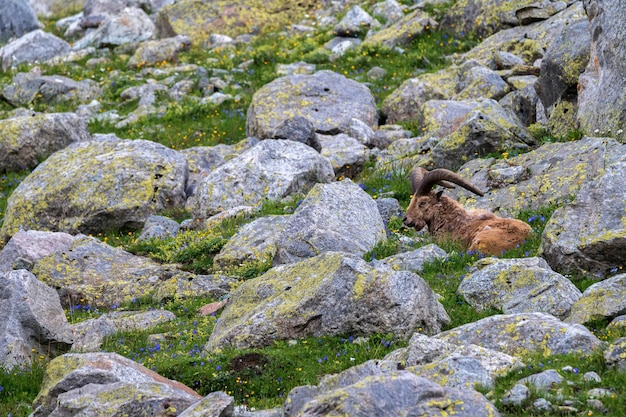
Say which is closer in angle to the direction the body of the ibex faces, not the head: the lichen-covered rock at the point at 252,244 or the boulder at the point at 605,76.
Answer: the lichen-covered rock

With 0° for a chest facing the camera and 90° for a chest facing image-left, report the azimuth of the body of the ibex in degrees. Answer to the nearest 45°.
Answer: approximately 90°

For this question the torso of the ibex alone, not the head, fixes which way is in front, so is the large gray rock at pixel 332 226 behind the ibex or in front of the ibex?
in front

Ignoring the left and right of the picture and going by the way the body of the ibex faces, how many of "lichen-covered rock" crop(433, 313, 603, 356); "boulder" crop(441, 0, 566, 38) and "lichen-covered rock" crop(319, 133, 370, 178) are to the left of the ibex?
1

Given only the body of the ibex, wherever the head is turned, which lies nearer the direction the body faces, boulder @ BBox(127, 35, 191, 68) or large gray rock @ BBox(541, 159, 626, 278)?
the boulder

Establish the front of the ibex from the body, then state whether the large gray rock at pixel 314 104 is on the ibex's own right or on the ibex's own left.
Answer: on the ibex's own right

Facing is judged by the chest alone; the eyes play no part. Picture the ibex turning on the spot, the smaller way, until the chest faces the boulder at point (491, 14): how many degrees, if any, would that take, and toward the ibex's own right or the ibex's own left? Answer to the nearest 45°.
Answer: approximately 90° to the ibex's own right

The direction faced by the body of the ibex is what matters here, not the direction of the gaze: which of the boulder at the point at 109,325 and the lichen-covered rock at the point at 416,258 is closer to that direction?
the boulder

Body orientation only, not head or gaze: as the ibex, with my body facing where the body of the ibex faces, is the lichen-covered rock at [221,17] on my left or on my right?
on my right
